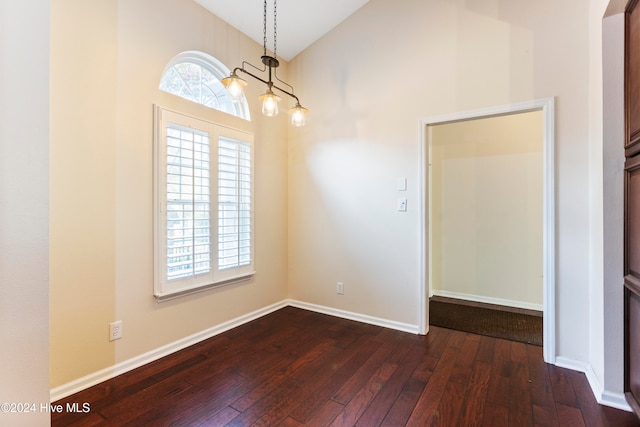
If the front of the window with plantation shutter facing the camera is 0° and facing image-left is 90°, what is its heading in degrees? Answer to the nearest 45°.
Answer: approximately 315°

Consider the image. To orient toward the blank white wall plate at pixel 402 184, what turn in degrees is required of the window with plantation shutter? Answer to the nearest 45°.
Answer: approximately 45° to its left
